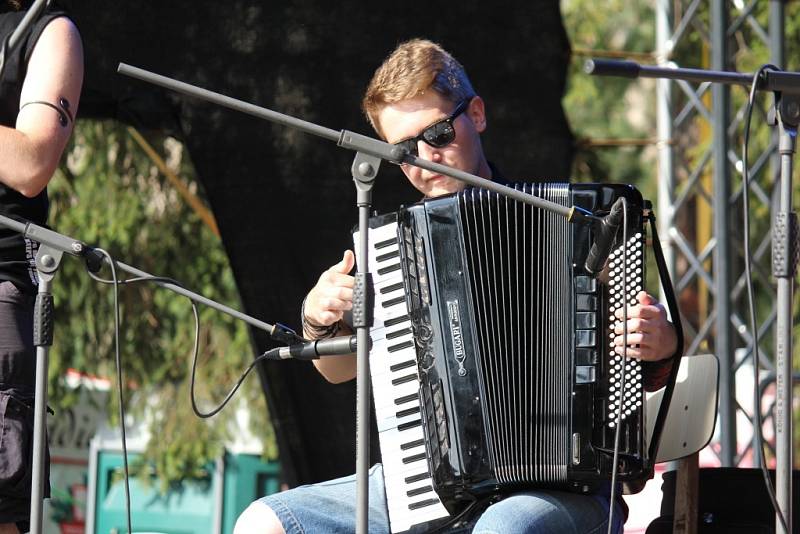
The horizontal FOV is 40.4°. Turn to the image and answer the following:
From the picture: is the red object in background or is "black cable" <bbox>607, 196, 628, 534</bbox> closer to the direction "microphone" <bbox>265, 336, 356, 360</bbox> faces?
the black cable

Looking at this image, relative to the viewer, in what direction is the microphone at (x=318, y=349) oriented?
to the viewer's right

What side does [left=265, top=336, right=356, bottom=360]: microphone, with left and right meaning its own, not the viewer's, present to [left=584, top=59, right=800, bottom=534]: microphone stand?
front

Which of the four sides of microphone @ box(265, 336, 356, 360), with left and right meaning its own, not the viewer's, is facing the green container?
left

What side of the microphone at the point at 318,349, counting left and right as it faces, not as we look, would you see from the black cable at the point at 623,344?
front

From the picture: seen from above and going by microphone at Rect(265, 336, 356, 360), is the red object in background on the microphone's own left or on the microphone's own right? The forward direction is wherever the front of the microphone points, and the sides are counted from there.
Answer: on the microphone's own left

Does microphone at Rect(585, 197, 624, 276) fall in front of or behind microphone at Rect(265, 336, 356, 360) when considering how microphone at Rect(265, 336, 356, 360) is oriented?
in front

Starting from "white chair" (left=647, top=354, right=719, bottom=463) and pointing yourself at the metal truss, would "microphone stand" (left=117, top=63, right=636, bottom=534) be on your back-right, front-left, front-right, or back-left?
back-left

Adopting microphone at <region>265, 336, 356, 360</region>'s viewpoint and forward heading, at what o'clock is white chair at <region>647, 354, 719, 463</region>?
The white chair is roughly at 11 o'clock from the microphone.

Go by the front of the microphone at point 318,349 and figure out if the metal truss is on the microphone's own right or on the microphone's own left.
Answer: on the microphone's own left
